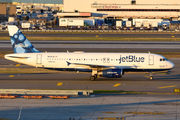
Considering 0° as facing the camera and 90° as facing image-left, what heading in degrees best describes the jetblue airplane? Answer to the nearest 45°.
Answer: approximately 270°
